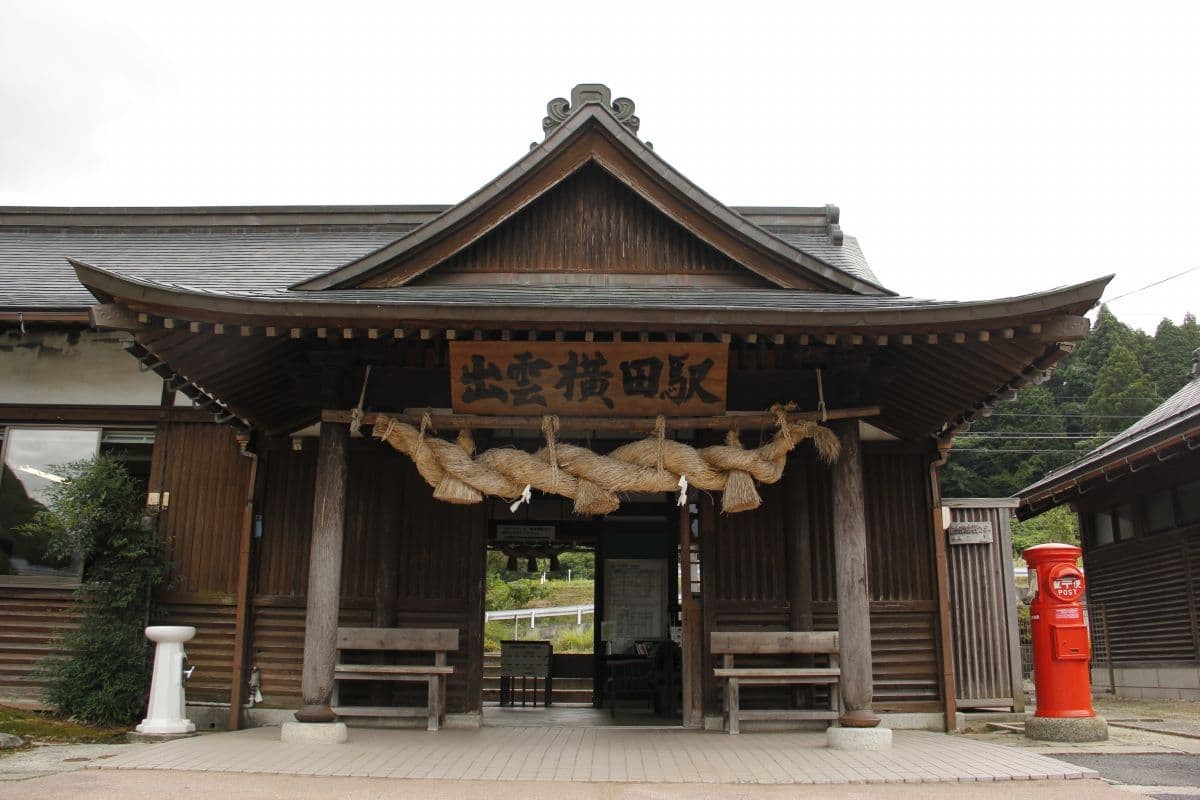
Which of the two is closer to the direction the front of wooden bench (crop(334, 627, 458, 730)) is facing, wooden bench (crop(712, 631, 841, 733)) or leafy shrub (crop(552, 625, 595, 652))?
the wooden bench

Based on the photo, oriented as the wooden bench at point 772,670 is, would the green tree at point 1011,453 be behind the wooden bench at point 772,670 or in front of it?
behind

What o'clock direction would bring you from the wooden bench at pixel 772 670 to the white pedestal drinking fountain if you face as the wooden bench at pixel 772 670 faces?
The white pedestal drinking fountain is roughly at 3 o'clock from the wooden bench.

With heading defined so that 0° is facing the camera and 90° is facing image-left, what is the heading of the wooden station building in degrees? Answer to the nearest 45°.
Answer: approximately 0°

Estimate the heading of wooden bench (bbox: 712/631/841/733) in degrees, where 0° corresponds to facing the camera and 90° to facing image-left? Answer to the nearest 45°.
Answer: approximately 0°

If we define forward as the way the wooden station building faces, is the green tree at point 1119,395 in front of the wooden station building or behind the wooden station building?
behind

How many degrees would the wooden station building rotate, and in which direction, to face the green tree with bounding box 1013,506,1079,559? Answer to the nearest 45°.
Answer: approximately 135° to its left

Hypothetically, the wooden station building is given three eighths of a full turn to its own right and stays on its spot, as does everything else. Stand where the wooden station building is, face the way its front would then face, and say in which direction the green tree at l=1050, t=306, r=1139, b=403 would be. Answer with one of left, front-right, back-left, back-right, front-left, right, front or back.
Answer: right
